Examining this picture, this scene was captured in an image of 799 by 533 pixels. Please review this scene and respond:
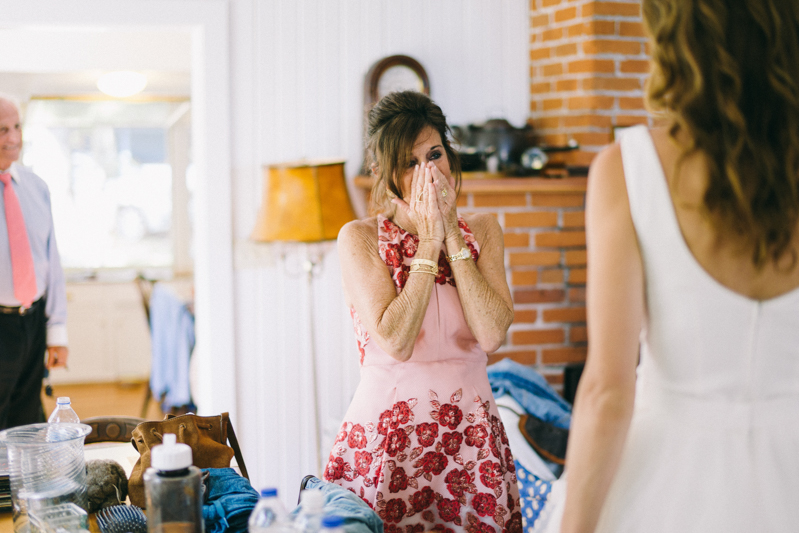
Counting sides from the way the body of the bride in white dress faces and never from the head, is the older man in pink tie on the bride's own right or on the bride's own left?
on the bride's own left

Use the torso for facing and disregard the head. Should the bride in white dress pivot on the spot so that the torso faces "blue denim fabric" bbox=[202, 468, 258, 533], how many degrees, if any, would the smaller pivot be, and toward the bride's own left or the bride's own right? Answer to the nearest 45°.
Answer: approximately 90° to the bride's own left

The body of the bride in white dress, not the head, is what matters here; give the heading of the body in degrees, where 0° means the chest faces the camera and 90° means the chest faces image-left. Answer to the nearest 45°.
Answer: approximately 180°

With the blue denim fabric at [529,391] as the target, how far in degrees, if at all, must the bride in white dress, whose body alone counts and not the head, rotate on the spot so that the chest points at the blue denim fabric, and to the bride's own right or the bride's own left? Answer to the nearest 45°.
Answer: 0° — they already face it

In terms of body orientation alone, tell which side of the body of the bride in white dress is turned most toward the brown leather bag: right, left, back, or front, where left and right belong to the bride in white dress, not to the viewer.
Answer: left

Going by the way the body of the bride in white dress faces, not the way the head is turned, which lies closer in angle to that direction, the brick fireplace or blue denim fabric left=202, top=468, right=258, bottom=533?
the brick fireplace

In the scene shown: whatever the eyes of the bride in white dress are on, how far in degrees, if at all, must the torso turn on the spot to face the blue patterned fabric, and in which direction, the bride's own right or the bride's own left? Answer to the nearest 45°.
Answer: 0° — they already face it

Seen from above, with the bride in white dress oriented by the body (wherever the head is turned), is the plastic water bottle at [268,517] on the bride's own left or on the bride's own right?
on the bride's own left

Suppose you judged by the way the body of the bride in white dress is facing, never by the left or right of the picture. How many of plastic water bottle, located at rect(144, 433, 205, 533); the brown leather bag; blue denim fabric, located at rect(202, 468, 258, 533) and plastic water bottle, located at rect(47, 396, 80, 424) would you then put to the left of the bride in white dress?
4

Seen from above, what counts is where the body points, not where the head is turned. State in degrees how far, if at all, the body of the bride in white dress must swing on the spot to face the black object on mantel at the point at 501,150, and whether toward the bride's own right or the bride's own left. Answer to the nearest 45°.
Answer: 0° — they already face it

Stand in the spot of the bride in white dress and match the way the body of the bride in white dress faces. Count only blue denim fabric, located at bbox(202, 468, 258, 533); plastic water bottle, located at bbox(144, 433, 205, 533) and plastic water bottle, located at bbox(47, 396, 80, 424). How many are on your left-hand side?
3

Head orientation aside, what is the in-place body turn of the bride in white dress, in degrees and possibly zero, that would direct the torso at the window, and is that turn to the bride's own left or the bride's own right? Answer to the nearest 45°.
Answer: approximately 45° to the bride's own left
